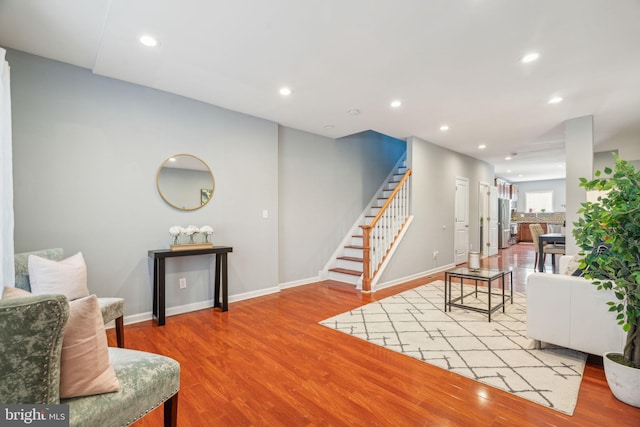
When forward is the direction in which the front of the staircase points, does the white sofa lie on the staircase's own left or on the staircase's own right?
on the staircase's own left

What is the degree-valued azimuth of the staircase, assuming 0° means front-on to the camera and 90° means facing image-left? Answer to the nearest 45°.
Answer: approximately 45°

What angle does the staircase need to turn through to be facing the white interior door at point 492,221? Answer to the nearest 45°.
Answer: approximately 180°

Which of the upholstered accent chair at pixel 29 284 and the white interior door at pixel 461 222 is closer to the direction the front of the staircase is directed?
the upholstered accent chair

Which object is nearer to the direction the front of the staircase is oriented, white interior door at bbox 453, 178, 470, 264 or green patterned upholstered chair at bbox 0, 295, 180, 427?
the green patterned upholstered chair

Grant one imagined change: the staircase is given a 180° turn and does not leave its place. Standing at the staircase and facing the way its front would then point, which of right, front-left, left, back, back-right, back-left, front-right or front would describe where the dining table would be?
front-right

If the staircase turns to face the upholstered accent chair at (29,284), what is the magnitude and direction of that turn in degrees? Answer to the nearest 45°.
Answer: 0° — it already faces it

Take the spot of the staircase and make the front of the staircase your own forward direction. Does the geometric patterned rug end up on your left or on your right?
on your left

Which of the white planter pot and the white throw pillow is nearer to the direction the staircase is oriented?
the white throw pillow

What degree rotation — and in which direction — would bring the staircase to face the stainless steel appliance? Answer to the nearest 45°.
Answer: approximately 180°

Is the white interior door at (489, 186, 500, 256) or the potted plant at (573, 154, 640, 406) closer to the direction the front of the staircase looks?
the potted plant
